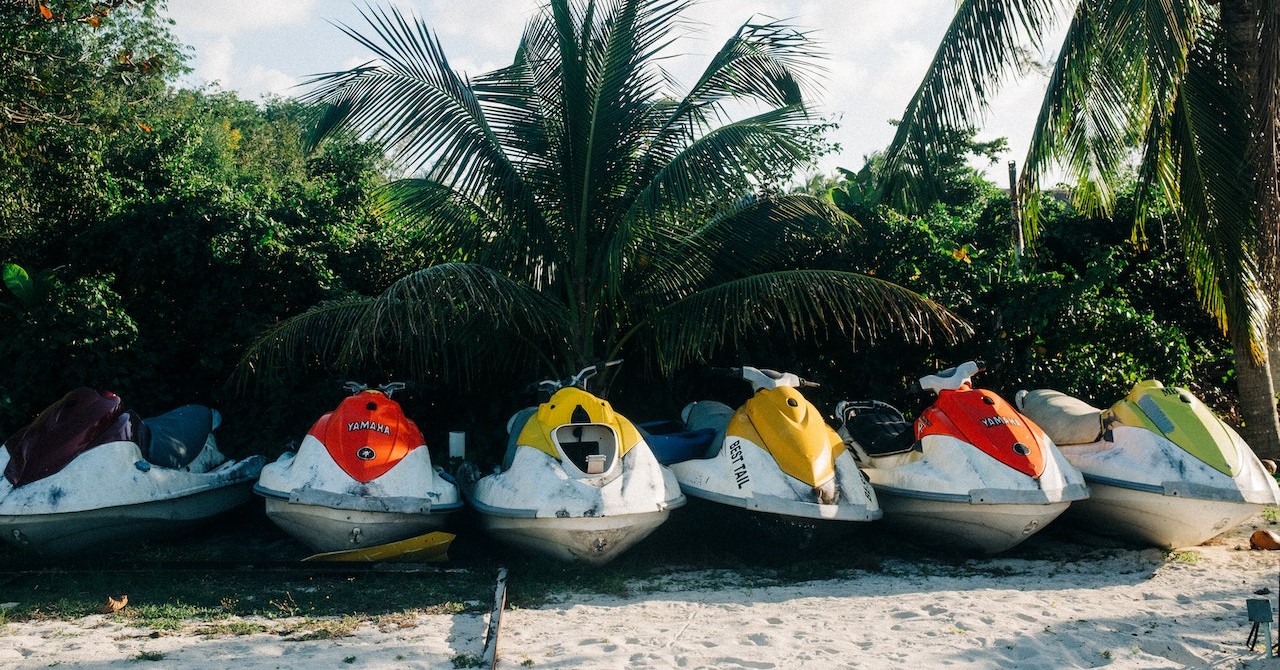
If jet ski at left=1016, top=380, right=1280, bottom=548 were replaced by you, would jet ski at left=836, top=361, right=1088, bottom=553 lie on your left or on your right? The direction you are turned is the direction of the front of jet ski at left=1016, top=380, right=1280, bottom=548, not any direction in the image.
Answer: on your right

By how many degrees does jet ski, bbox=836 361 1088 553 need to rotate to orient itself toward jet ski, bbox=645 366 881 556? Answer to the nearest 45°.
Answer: approximately 135° to its right

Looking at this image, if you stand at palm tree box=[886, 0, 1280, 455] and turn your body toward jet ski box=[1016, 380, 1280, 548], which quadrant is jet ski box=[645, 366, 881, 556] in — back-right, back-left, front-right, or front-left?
front-right

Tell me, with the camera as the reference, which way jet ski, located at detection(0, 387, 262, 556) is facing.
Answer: facing the viewer and to the left of the viewer

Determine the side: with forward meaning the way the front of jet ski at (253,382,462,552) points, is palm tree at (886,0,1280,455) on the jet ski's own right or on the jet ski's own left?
on the jet ski's own left

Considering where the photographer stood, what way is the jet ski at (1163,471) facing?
facing the viewer and to the right of the viewer

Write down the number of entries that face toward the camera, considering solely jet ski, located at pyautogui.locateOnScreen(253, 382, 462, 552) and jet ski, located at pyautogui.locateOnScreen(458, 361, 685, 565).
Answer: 2

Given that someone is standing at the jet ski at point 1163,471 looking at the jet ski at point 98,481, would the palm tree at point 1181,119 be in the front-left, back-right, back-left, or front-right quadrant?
back-right

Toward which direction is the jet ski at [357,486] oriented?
toward the camera

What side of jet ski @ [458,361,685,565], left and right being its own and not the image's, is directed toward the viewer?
front
